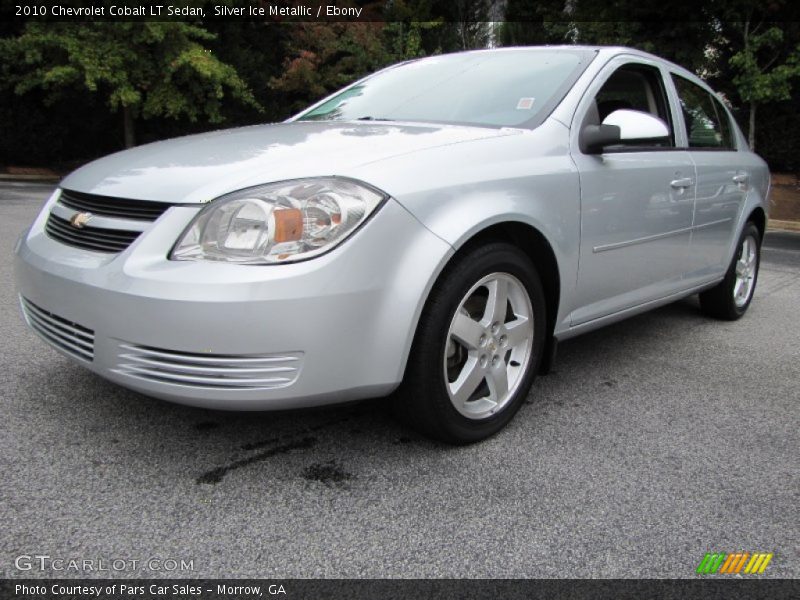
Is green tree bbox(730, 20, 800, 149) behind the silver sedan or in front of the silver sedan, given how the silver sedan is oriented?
behind

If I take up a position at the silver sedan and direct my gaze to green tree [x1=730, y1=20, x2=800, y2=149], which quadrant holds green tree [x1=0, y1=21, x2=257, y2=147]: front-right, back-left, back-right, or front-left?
front-left

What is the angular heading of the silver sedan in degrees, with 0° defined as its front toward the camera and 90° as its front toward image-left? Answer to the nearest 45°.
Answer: approximately 45°

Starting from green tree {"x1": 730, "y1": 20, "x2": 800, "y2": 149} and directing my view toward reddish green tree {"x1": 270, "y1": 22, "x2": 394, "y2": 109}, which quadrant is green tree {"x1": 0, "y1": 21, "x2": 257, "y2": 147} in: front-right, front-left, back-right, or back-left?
front-left

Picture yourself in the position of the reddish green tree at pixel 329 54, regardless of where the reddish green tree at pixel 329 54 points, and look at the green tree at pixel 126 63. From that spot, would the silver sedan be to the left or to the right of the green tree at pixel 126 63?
left

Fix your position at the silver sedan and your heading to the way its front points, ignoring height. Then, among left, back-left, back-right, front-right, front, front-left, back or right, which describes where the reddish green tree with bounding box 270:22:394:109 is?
back-right

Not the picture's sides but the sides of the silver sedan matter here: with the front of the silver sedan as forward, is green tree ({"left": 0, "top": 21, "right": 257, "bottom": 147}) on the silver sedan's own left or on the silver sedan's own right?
on the silver sedan's own right
